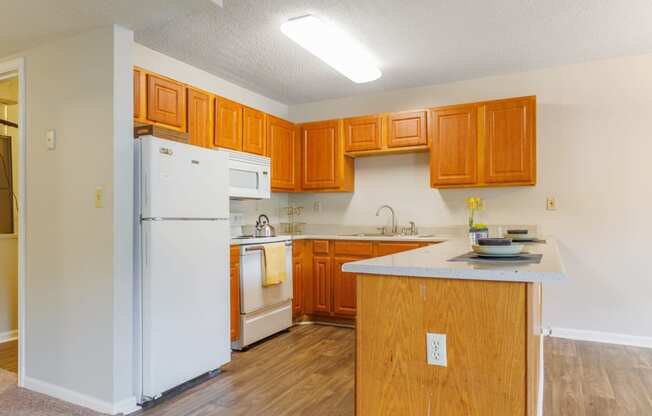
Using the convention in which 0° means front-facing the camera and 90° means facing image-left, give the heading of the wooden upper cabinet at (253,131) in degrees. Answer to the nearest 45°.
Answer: approximately 315°

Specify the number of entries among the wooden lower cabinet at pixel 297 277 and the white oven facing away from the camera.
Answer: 0

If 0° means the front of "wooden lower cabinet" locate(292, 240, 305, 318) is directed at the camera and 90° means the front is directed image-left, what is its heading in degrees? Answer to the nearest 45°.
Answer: approximately 315°

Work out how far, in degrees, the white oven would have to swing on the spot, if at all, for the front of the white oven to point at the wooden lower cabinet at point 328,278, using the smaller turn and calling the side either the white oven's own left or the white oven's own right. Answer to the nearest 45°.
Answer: approximately 90° to the white oven's own left
